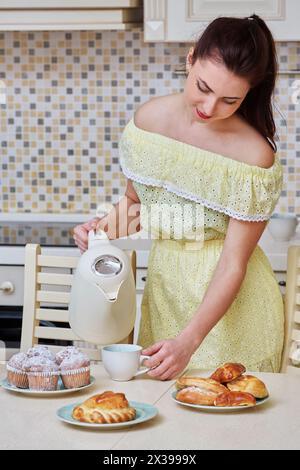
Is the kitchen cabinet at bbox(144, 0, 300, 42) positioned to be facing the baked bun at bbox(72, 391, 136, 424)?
yes

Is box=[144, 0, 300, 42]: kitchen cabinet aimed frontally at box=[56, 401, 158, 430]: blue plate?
yes

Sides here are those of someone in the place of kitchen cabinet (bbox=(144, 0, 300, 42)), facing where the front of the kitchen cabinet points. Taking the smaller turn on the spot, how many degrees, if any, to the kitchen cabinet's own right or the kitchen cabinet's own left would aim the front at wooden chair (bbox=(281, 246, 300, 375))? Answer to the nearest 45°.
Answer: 0° — it already faces it

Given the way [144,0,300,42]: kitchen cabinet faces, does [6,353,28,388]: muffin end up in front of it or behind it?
in front

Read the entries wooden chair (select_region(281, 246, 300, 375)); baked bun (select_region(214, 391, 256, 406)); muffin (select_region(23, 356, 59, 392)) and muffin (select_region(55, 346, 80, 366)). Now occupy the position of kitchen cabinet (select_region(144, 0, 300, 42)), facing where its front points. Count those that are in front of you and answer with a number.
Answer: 4

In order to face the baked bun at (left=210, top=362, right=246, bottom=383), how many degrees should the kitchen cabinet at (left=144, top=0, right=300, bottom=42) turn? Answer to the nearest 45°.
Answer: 0° — it already faces it

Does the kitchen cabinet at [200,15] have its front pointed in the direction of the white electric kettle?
yes

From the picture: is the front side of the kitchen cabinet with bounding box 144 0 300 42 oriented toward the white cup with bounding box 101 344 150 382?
yes

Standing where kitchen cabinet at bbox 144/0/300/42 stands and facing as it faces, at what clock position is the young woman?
The young woman is roughly at 12 o'clock from the kitchen cabinet.

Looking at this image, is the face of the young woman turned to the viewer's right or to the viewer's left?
to the viewer's left

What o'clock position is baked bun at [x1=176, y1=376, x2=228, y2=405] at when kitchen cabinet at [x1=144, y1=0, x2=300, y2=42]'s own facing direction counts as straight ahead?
The baked bun is roughly at 12 o'clock from the kitchen cabinet.

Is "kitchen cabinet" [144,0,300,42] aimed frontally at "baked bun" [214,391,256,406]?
yes

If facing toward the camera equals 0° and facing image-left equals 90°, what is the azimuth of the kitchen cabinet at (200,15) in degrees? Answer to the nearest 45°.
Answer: approximately 0°

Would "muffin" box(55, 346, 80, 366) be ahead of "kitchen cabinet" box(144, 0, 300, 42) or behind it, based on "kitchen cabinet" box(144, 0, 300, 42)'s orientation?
ahead
